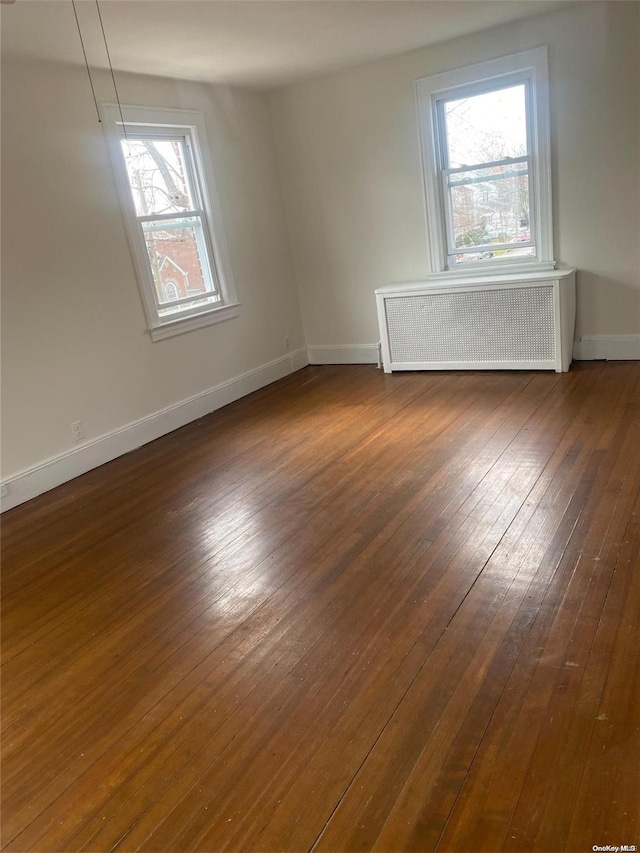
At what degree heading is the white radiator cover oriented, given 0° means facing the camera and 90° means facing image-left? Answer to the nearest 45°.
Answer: approximately 45°

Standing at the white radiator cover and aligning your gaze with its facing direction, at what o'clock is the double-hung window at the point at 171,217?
The double-hung window is roughly at 1 o'clock from the white radiator cover.
